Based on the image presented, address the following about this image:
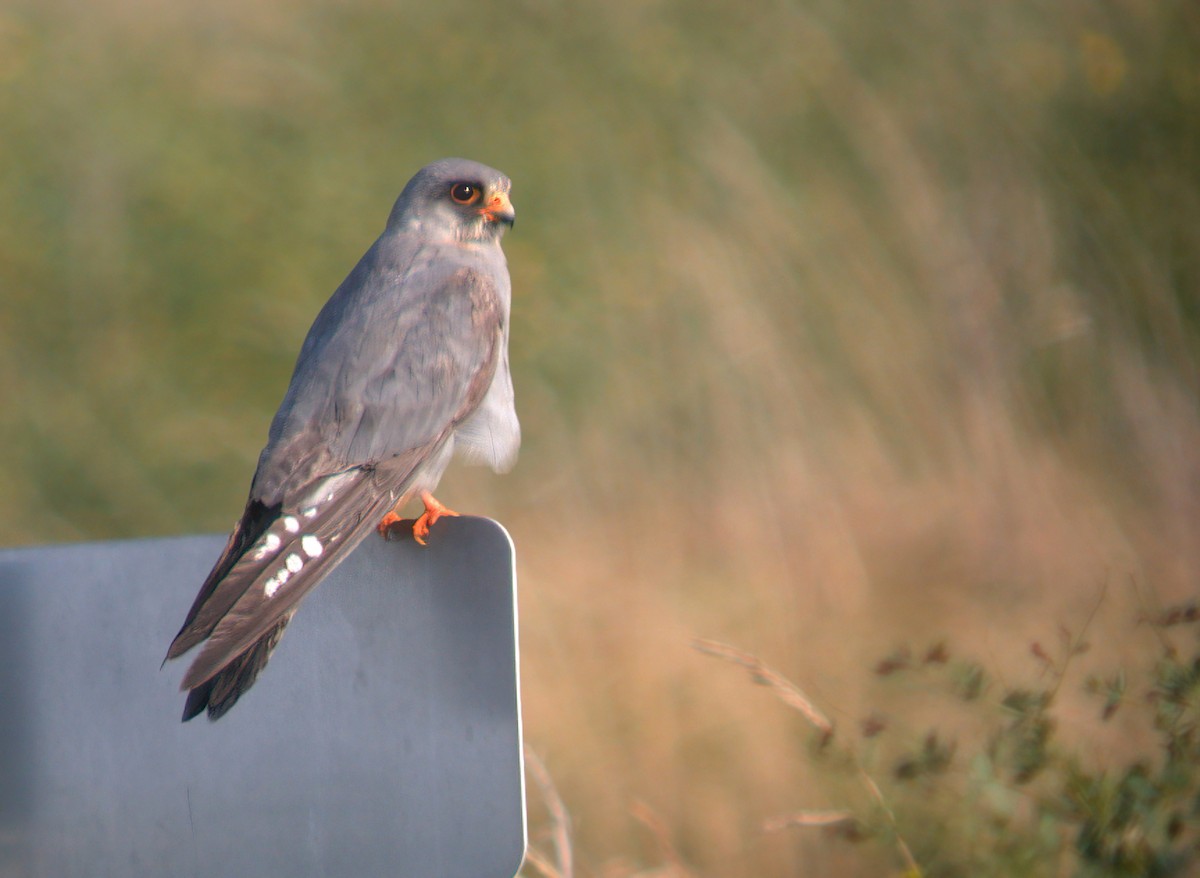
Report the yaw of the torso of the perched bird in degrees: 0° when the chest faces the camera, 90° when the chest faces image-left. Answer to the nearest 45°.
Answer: approximately 225°
